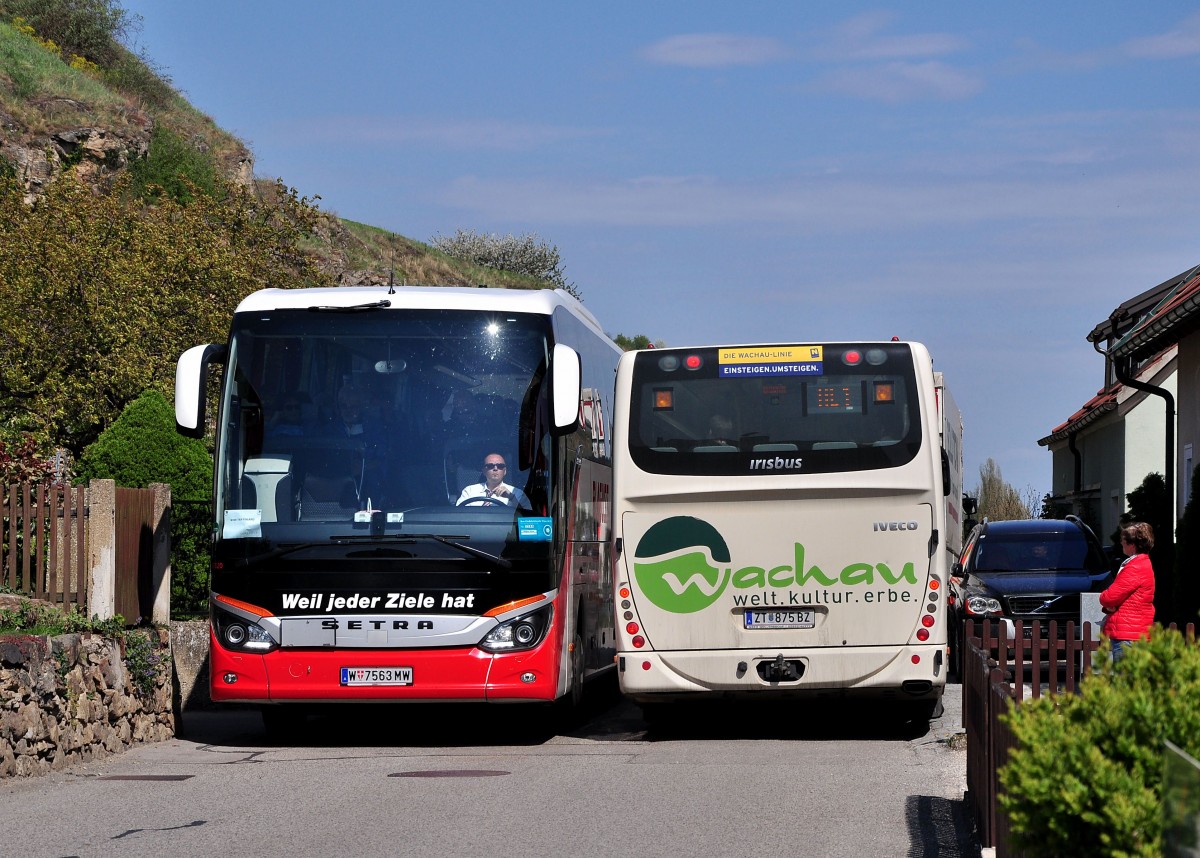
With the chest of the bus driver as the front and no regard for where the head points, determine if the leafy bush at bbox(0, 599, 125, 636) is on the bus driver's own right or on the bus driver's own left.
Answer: on the bus driver's own right

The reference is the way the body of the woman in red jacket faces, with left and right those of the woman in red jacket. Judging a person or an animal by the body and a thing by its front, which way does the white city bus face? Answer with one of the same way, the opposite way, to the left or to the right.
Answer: to the right

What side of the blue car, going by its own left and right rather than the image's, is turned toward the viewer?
front

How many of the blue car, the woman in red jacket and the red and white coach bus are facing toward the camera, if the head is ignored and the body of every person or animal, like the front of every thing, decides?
2

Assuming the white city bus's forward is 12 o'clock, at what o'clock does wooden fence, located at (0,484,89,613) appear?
The wooden fence is roughly at 9 o'clock from the white city bus.

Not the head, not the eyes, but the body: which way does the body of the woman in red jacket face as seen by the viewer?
to the viewer's left

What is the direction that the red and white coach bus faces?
toward the camera

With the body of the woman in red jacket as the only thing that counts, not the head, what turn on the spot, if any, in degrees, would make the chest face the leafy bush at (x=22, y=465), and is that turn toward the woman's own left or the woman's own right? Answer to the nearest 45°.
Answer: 0° — they already face it

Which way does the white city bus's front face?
away from the camera

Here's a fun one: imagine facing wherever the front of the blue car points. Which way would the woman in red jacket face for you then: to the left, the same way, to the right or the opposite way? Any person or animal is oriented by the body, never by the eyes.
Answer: to the right

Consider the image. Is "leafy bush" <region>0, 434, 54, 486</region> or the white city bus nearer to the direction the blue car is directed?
the white city bus

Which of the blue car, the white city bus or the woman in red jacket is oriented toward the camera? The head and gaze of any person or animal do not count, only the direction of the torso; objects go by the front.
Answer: the blue car

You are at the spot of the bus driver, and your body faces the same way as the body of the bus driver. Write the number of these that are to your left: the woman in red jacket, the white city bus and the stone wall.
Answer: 2

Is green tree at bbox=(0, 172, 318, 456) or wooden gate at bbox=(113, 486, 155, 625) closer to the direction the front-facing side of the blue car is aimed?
the wooden gate

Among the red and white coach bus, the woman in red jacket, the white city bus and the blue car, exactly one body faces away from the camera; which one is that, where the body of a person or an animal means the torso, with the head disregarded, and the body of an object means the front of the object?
the white city bus
